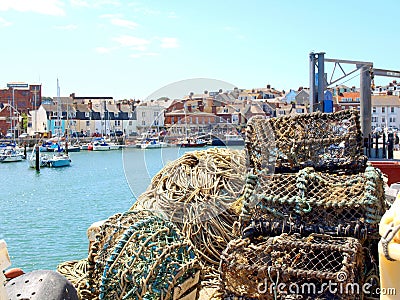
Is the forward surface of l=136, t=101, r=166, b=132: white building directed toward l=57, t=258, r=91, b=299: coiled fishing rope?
yes

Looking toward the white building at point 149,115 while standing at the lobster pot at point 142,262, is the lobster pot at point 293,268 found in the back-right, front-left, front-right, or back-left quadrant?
back-right

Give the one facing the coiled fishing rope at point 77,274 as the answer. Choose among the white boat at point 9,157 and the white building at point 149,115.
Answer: the white building

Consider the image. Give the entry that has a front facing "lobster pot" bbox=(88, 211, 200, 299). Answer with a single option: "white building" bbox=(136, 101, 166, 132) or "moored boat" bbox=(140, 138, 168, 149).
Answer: the white building

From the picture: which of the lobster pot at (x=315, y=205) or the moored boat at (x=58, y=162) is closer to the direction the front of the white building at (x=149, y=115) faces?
the lobster pot

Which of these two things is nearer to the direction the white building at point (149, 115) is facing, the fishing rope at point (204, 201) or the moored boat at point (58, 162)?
the fishing rope

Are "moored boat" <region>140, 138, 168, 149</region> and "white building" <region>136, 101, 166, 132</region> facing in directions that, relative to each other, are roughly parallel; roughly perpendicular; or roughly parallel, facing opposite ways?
roughly perpendicular

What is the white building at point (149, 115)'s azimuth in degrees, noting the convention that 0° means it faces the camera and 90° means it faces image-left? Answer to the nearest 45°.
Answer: approximately 0°
